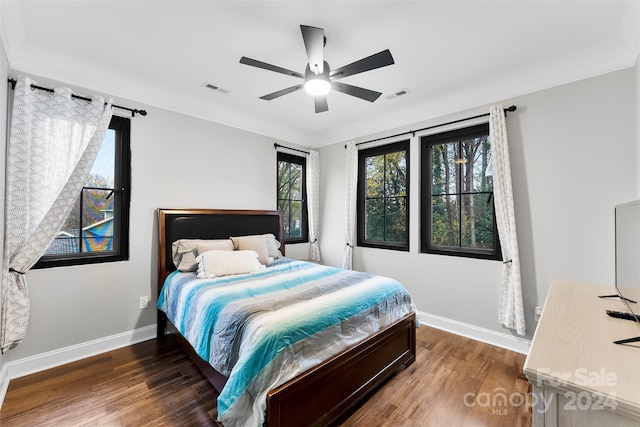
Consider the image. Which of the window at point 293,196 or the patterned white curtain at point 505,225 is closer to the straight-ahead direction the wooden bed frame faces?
the patterned white curtain

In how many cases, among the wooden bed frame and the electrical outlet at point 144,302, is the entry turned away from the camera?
0

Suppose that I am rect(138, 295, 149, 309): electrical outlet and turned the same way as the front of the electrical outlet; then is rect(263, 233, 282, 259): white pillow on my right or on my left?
on my left

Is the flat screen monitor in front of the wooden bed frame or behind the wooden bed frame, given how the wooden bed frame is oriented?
in front

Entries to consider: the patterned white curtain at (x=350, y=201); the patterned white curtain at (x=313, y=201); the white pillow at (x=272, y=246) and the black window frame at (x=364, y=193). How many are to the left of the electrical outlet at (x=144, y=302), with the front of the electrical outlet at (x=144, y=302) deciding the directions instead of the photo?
4

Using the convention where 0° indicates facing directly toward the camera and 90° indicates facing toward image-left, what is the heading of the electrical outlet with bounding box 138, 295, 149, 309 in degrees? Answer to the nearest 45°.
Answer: approximately 0°

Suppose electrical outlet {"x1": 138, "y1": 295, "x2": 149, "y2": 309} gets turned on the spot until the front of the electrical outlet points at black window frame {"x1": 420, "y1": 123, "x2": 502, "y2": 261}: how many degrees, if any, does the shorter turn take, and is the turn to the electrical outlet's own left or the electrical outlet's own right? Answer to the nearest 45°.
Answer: approximately 45° to the electrical outlet's own left

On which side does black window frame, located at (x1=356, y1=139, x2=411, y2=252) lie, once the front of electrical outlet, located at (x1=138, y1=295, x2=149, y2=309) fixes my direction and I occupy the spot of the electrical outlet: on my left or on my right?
on my left

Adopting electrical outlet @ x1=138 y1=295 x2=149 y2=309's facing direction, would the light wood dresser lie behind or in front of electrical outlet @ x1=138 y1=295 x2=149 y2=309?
in front

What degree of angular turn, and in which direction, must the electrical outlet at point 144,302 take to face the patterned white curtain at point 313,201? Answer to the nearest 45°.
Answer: approximately 90° to its left

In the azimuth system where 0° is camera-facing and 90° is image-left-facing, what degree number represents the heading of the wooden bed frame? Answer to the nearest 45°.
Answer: approximately 315°
